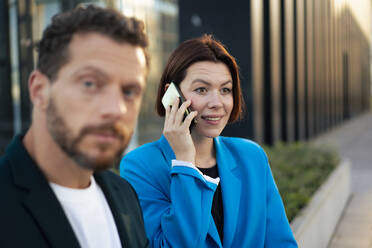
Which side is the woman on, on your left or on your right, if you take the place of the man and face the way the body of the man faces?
on your left

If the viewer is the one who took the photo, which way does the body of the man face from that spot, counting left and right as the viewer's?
facing the viewer and to the right of the viewer

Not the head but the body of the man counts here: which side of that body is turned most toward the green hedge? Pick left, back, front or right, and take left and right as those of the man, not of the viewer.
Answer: left
